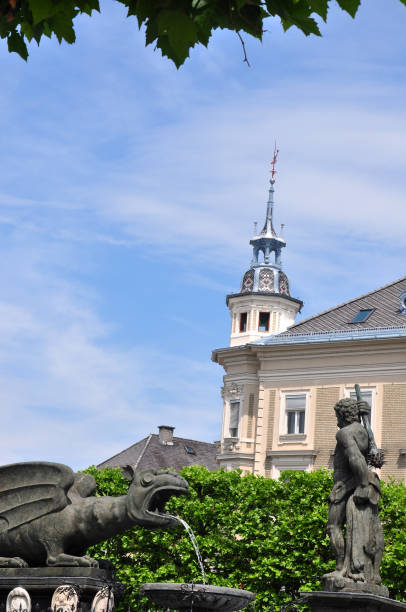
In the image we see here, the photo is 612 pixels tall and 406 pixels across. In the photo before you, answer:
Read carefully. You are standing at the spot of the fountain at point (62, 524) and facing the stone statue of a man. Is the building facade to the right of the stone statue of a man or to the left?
left

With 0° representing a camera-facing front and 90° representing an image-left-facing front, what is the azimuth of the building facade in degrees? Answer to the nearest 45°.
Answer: approximately 0°

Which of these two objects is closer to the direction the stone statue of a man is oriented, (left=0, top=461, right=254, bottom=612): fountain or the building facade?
the fountain

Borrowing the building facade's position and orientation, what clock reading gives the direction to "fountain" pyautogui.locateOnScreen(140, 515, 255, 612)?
The fountain is roughly at 12 o'clock from the building facade.

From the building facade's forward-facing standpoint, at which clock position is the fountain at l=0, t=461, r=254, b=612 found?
The fountain is roughly at 12 o'clock from the building facade.

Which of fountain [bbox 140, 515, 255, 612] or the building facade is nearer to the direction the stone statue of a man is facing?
the fountain
